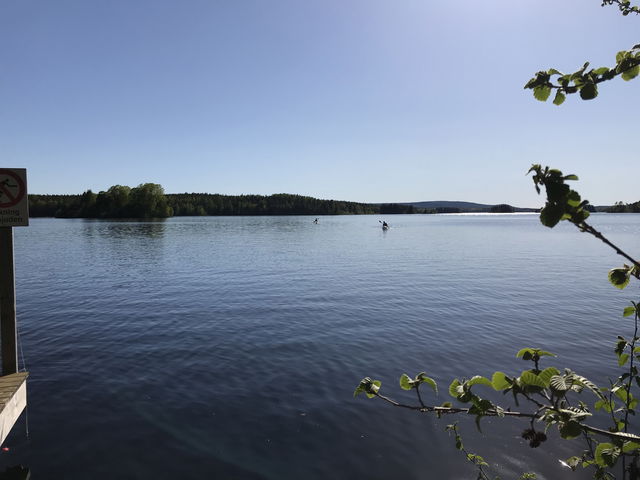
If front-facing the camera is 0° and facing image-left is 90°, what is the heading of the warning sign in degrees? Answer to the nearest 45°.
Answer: approximately 0°
